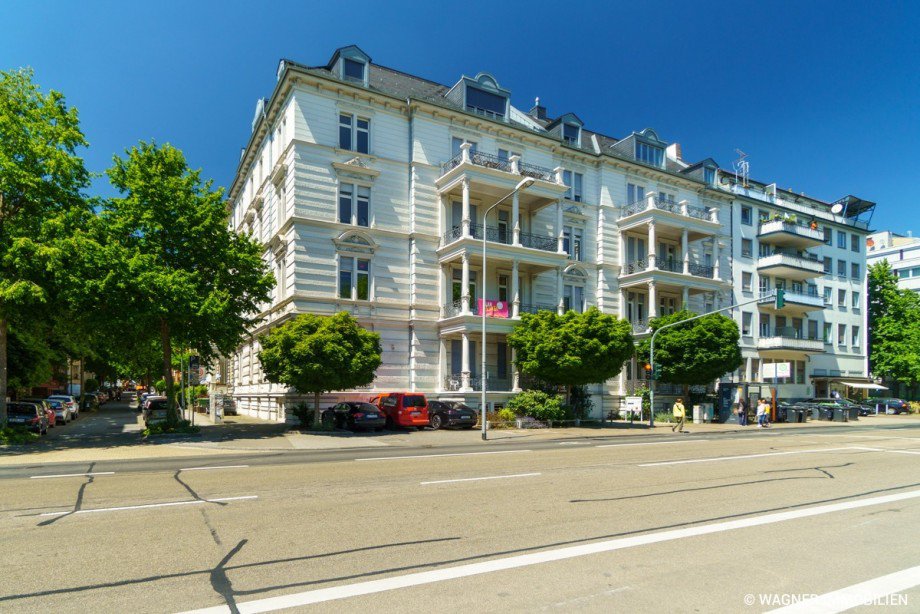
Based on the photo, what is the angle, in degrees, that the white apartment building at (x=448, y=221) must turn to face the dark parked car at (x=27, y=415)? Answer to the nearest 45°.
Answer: approximately 90° to its right

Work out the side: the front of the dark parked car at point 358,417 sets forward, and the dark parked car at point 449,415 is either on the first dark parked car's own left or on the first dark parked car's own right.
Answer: on the first dark parked car's own right

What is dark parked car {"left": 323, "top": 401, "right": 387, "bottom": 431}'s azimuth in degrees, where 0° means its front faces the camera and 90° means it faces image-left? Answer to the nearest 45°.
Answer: approximately 135°

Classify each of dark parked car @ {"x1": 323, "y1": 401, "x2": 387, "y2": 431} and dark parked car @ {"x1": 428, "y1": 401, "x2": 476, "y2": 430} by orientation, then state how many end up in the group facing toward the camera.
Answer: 0

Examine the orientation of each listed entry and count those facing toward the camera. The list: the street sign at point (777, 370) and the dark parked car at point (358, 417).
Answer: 1

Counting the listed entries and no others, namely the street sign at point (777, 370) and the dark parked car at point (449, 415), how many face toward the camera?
1

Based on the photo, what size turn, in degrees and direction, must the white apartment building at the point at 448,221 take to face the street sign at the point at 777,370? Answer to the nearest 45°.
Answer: approximately 90° to its left
